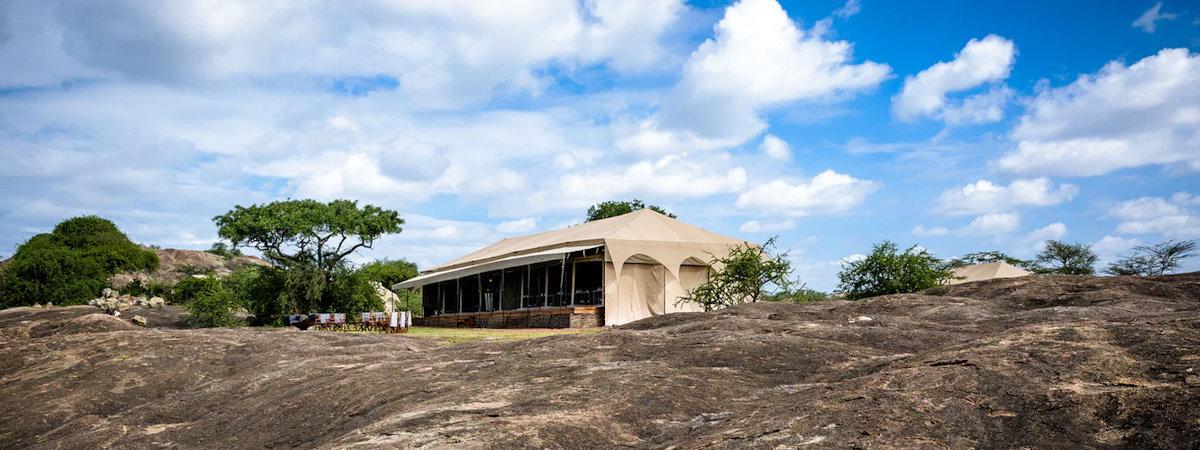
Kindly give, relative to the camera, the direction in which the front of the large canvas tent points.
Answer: facing the viewer and to the left of the viewer

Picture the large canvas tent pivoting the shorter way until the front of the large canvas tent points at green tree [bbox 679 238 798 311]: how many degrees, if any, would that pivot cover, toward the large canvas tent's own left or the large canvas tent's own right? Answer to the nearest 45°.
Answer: approximately 90° to the large canvas tent's own left

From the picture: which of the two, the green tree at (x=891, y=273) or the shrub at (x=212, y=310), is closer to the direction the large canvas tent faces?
the shrub

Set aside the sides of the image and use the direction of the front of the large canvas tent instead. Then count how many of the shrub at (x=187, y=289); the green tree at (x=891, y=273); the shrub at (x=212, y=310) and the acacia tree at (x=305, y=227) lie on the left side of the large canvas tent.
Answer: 1

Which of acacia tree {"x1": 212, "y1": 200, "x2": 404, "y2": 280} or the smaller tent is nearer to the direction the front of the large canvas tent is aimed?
the acacia tree

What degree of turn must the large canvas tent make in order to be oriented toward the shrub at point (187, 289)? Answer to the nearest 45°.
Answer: approximately 90° to its right

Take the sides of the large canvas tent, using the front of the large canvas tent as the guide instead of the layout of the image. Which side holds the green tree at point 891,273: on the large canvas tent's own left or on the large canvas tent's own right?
on the large canvas tent's own left

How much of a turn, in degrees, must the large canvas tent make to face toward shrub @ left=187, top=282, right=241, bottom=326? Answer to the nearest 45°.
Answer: approximately 45° to its right

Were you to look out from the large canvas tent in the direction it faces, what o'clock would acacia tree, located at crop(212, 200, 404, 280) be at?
The acacia tree is roughly at 2 o'clock from the large canvas tent.

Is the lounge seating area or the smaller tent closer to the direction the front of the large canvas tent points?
the lounge seating area

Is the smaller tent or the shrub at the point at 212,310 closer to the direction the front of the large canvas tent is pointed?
the shrub

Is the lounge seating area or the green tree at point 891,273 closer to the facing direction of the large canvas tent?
the lounge seating area

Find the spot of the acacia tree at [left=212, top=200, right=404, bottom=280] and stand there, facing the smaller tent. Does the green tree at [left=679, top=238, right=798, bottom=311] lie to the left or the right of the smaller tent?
right
